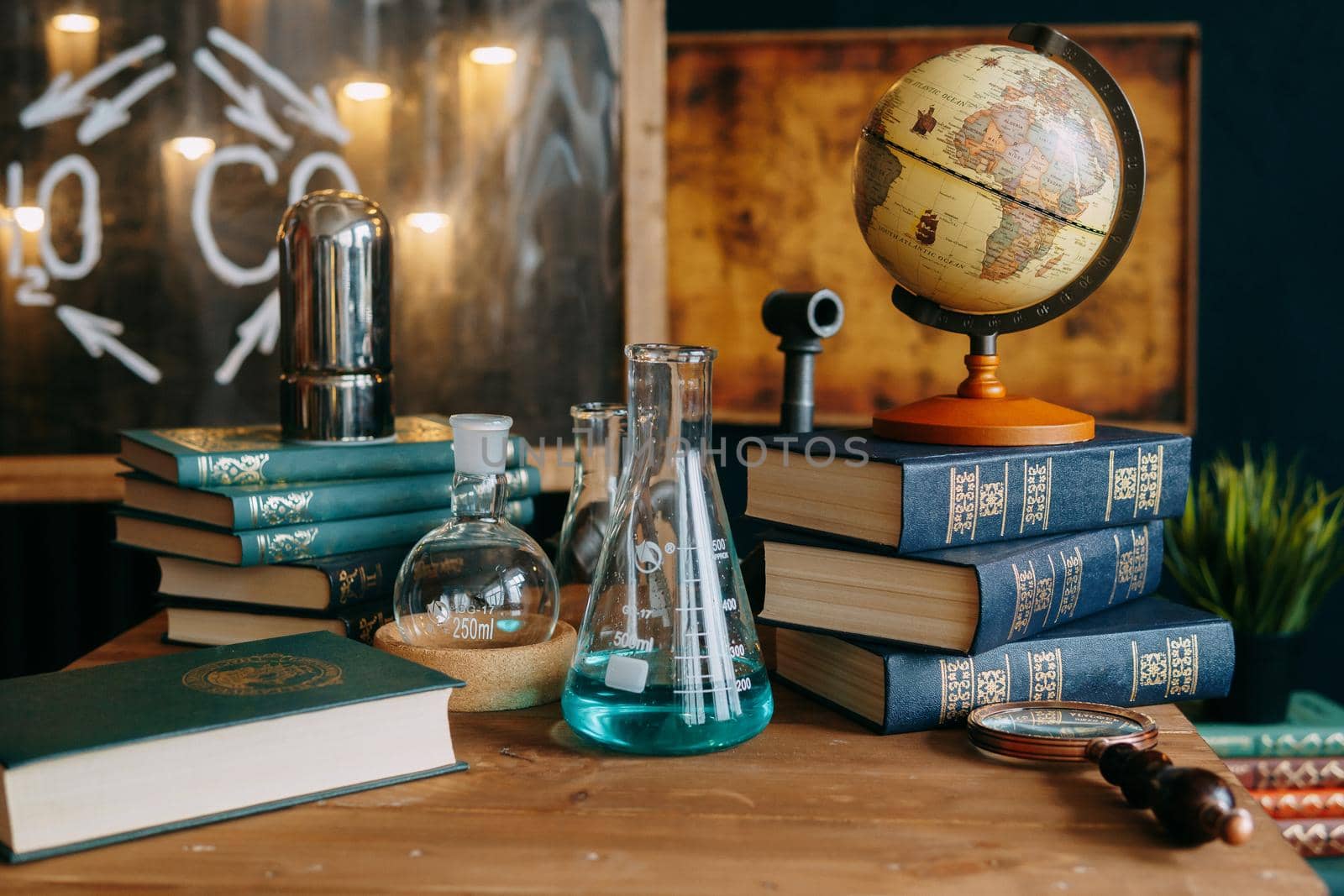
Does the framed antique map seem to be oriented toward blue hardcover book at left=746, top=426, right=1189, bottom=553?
yes

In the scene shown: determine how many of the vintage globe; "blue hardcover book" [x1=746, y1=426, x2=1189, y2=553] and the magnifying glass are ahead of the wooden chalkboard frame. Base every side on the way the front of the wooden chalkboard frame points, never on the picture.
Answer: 3

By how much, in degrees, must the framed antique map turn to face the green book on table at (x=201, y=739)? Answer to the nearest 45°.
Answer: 0° — it already faces it

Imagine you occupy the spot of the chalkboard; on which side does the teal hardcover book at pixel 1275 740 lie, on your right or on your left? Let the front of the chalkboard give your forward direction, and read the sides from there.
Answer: on your left

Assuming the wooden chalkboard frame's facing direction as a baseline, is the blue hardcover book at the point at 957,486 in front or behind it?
in front

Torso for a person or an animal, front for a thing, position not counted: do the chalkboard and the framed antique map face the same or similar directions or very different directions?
same or similar directions

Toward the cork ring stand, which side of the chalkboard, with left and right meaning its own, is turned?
front

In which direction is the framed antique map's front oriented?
toward the camera

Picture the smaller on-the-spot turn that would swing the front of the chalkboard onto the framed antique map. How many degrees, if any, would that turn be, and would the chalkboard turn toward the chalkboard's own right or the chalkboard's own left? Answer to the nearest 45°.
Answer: approximately 90° to the chalkboard's own left

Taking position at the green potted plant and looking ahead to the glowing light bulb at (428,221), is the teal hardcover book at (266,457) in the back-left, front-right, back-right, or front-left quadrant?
front-left

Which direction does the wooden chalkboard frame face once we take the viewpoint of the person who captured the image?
facing the viewer

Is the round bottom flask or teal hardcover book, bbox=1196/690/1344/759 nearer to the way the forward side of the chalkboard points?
the round bottom flask

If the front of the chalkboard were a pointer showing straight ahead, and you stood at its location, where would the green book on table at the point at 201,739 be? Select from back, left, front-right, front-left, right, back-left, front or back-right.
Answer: front

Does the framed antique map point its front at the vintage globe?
yes

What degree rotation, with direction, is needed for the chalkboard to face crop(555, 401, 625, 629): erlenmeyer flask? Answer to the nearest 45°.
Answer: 0° — it already faces it
